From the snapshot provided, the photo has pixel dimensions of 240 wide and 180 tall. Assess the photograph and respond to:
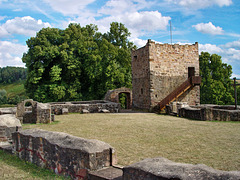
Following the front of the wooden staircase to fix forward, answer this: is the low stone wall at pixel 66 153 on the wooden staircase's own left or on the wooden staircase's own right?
on the wooden staircase's own left

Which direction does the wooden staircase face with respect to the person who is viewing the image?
facing to the left of the viewer

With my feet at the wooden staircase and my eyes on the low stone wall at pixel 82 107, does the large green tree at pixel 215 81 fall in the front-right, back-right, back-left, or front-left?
back-right

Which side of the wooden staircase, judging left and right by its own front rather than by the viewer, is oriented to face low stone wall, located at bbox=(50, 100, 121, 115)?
front

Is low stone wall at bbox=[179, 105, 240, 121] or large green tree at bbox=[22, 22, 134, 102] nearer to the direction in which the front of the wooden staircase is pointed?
the large green tree

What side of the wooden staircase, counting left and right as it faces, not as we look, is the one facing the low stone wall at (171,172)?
left

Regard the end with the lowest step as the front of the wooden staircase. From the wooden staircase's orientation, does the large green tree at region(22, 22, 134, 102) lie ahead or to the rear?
ahead
